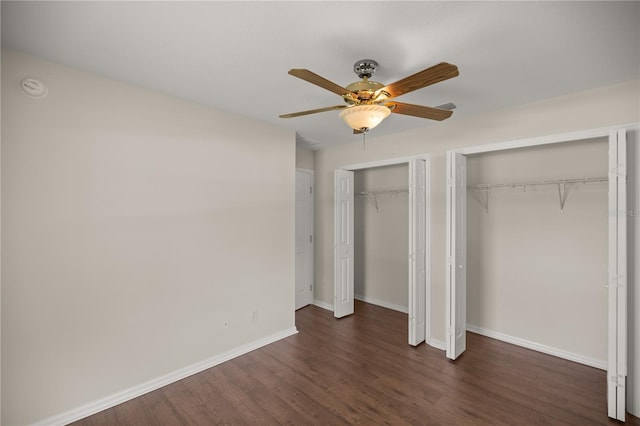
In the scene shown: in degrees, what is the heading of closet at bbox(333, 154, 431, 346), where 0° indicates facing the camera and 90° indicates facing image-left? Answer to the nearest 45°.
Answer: approximately 45°

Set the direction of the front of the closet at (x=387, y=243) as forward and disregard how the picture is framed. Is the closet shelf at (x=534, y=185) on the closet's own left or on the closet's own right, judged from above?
on the closet's own left

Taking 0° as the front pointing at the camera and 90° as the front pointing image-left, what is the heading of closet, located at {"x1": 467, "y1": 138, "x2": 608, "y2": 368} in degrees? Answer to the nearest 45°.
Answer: approximately 45°

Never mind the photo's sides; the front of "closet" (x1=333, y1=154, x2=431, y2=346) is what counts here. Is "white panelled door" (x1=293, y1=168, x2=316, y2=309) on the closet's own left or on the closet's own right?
on the closet's own right

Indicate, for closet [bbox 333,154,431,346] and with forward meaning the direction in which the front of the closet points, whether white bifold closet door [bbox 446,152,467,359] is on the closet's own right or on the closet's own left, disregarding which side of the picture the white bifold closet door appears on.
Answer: on the closet's own left

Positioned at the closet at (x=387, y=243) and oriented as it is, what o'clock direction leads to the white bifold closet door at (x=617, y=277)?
The white bifold closet door is roughly at 9 o'clock from the closet.
